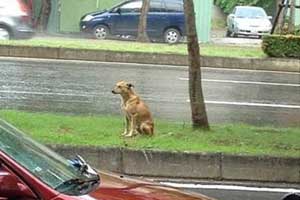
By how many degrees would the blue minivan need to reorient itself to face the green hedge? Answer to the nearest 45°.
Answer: approximately 135° to its left

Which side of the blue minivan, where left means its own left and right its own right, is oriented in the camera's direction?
left

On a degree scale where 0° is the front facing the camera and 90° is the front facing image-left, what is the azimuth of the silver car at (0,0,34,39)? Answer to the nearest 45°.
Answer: approximately 90°

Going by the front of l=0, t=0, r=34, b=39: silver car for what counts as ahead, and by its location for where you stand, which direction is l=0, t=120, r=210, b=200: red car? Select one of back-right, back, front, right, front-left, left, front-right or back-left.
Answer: left

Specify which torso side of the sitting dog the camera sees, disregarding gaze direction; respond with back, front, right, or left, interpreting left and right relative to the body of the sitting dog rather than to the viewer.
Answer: left

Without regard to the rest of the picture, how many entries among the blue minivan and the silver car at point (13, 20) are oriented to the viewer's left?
2

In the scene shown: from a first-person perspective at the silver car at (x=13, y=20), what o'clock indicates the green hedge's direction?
The green hedge is roughly at 7 o'clock from the silver car.

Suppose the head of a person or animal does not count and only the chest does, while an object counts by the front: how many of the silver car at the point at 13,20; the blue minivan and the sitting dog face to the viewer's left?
3

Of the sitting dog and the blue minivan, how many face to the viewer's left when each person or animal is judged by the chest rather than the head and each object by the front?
2

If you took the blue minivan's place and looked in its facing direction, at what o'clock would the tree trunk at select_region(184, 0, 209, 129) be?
The tree trunk is roughly at 9 o'clock from the blue minivan.

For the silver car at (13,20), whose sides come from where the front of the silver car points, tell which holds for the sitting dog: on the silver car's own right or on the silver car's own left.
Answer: on the silver car's own left
